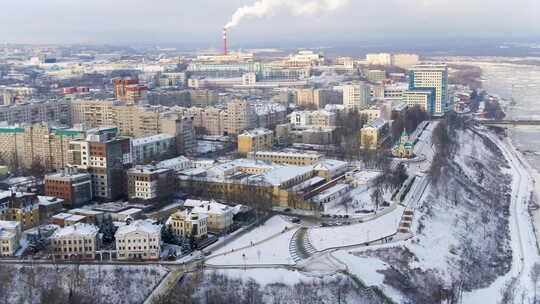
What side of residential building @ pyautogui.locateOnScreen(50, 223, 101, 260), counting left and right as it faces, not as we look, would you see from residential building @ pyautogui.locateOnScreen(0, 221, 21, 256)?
right

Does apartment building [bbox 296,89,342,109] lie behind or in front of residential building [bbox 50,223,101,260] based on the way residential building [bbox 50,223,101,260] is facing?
behind

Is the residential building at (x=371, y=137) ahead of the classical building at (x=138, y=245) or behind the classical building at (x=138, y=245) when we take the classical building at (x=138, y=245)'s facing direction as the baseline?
behind

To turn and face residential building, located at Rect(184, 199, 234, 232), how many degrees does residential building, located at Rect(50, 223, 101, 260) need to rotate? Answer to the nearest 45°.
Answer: approximately 135° to its left

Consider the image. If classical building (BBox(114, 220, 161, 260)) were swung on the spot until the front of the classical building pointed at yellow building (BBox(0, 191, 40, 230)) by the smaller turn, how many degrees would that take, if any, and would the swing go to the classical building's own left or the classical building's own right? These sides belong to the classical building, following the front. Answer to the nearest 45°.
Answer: approximately 135° to the classical building's own right

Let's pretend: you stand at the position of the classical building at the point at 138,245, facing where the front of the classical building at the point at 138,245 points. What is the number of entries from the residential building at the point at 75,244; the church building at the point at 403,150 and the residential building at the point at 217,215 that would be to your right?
1

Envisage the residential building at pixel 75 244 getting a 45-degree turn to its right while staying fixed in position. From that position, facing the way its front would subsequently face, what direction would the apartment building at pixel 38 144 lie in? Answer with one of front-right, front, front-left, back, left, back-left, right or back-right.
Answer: back-right

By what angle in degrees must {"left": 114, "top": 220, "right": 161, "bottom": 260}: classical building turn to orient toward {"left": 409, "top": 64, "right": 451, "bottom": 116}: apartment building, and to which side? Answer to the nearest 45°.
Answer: approximately 135° to its left

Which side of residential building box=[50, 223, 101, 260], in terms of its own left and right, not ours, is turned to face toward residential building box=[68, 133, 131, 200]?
back

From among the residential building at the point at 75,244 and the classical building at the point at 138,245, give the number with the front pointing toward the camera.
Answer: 2

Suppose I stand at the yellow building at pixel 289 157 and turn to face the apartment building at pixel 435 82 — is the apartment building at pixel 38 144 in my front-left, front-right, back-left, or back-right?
back-left

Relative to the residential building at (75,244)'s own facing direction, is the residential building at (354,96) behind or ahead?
behind
